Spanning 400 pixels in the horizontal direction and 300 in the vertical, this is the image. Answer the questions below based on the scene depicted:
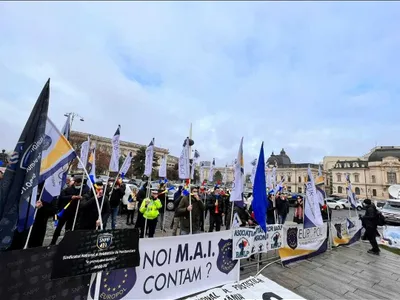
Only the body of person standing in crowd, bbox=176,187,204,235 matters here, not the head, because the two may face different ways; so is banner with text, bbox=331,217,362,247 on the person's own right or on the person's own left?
on the person's own left

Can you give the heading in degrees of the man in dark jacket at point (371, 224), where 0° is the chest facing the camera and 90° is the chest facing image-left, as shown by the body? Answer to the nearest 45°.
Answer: approximately 90°

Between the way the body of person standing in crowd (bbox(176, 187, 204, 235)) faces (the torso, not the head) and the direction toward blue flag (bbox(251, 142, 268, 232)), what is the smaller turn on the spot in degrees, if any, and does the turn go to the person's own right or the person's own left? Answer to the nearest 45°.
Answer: approximately 45° to the person's own left

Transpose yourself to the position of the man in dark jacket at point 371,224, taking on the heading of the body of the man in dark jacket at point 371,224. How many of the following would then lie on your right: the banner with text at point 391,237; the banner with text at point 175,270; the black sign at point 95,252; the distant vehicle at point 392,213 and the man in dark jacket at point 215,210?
2

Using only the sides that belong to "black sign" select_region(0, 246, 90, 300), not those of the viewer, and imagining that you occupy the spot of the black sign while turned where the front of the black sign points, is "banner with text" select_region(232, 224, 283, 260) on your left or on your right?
on your left

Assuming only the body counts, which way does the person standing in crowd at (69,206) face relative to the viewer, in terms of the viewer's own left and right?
facing the viewer and to the right of the viewer

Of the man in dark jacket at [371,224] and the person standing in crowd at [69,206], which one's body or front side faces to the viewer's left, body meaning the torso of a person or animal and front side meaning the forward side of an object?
the man in dark jacket

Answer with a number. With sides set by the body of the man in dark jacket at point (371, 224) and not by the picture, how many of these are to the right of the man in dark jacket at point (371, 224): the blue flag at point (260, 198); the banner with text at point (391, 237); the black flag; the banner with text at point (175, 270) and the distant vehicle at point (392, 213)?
2

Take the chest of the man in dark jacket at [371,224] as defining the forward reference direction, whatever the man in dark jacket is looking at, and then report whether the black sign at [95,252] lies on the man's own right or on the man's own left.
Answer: on the man's own left

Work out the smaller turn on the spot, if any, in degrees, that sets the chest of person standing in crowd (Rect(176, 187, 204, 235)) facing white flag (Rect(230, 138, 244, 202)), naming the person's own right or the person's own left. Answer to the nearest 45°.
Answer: approximately 45° to the person's own left

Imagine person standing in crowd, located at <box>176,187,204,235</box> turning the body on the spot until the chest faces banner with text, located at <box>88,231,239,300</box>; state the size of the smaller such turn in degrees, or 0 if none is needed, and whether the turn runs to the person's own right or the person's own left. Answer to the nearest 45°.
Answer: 0° — they already face it

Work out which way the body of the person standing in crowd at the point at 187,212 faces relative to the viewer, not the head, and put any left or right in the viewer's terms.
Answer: facing the viewer
